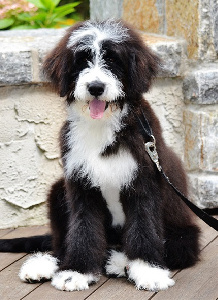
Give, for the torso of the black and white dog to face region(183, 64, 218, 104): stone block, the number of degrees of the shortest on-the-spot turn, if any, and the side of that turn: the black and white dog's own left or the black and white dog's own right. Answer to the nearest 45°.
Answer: approximately 135° to the black and white dog's own left

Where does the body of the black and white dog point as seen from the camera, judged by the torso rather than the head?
toward the camera

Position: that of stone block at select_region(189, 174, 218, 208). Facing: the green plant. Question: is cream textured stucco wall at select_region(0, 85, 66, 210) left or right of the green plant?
left

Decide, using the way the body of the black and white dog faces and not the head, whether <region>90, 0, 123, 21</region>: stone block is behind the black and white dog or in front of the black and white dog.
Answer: behind
